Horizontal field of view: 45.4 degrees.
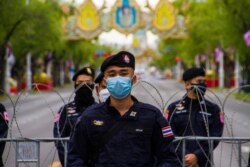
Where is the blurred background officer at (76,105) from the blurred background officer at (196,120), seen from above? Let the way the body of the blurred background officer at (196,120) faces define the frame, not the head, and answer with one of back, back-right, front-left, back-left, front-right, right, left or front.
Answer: right

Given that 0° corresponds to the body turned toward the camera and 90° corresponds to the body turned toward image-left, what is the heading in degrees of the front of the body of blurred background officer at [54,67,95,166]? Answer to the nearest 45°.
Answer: approximately 0°

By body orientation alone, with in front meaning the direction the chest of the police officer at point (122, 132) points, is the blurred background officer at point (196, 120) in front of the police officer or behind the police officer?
behind

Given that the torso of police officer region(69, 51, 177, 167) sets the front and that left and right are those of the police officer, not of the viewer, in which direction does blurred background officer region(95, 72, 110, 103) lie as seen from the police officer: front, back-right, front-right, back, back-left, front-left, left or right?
back

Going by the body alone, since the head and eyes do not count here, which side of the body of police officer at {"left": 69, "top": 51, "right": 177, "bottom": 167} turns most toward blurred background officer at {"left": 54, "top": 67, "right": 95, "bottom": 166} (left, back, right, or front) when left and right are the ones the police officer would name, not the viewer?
back

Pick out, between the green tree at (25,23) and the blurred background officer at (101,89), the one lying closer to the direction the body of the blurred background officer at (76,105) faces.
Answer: the blurred background officer

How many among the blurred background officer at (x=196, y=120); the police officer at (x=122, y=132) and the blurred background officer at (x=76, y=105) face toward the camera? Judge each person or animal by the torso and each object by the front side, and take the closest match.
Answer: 3

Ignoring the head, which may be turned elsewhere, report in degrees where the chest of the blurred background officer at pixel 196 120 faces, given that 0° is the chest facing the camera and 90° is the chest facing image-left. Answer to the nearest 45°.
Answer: approximately 0°
